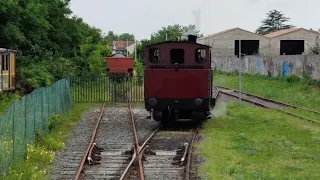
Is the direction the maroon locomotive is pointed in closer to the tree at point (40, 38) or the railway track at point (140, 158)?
the tree

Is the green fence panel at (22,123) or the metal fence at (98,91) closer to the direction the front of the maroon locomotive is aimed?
the metal fence

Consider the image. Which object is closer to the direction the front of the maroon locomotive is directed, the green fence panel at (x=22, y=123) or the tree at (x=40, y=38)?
the tree

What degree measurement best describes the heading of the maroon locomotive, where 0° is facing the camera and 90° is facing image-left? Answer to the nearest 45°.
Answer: approximately 180°

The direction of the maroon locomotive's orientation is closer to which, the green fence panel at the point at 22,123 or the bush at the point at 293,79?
the bush

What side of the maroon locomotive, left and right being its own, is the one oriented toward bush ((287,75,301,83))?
front

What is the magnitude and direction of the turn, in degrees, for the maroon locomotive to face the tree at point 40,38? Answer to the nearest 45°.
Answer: approximately 45° to its left

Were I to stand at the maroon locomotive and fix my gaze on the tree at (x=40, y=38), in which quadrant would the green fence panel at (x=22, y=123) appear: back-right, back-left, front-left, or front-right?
back-left
